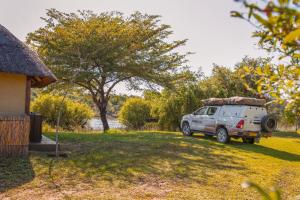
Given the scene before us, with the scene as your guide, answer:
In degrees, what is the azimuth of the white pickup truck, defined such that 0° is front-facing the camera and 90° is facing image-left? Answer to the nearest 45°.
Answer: approximately 135°

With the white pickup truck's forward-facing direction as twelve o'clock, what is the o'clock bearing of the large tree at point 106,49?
The large tree is roughly at 11 o'clock from the white pickup truck.

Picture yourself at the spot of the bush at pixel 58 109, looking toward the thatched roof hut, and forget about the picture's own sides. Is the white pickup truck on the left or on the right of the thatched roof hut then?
left

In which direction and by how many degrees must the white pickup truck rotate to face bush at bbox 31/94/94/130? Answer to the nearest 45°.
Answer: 0° — it already faces it
